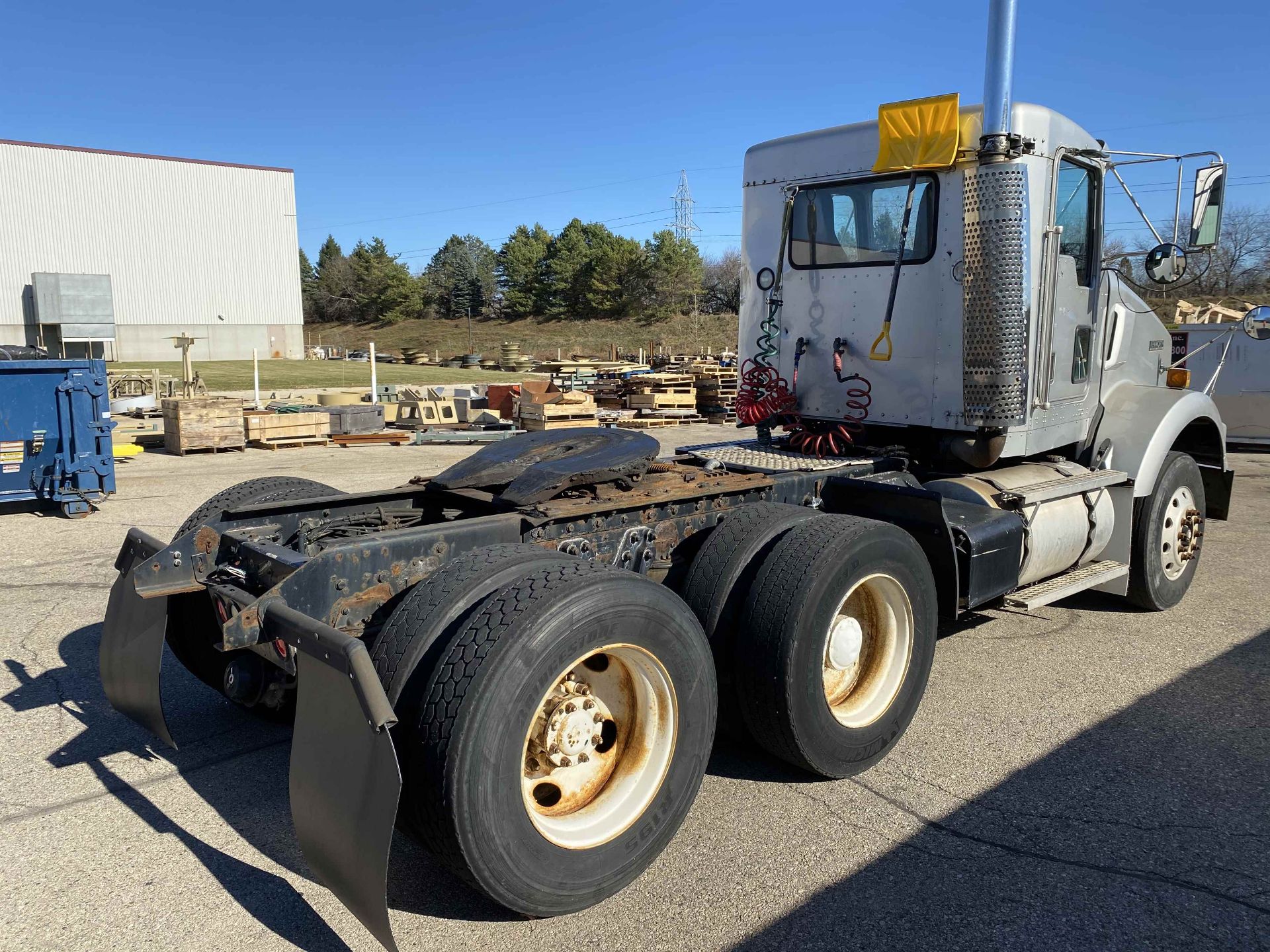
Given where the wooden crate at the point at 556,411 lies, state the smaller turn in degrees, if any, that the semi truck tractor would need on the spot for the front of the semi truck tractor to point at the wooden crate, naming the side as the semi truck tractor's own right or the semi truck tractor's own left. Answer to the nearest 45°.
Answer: approximately 45° to the semi truck tractor's own left

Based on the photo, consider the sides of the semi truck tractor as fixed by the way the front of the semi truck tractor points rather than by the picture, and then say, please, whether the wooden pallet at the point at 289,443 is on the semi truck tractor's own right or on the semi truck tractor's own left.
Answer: on the semi truck tractor's own left

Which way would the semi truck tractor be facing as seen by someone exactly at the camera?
facing away from the viewer and to the right of the viewer

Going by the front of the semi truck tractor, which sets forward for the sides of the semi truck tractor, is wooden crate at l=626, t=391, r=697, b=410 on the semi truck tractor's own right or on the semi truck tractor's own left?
on the semi truck tractor's own left

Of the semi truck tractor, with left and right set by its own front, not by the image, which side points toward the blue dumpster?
left

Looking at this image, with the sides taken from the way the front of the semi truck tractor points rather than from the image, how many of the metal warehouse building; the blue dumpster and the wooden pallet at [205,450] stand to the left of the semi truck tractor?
3

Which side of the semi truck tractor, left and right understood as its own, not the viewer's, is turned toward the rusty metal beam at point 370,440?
left

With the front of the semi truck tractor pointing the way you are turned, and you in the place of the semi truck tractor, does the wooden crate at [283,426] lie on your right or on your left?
on your left
